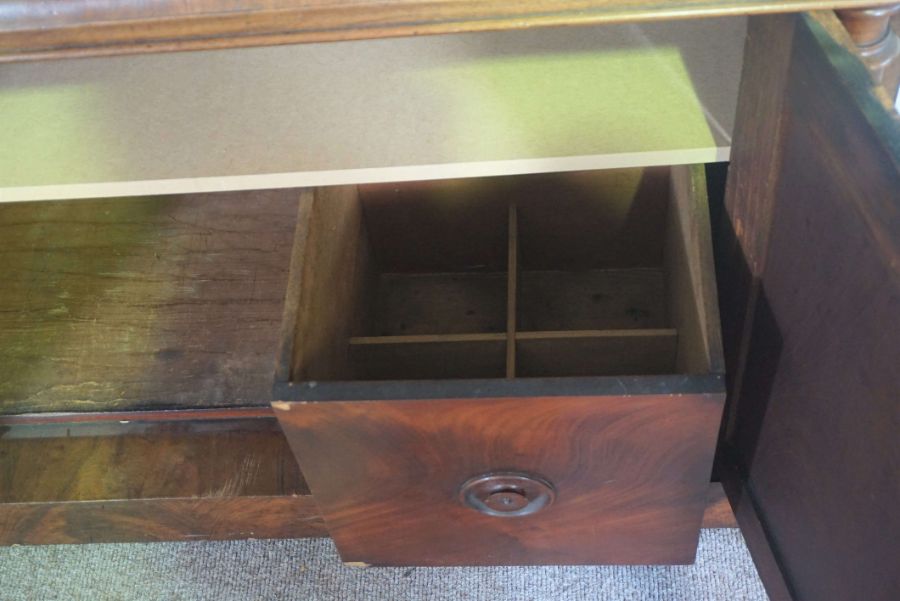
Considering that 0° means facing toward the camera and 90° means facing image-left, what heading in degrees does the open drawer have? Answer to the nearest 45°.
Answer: approximately 0°
